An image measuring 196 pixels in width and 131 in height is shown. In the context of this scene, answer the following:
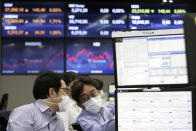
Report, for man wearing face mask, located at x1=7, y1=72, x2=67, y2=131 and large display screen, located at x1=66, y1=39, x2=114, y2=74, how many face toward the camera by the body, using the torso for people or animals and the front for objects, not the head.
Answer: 1

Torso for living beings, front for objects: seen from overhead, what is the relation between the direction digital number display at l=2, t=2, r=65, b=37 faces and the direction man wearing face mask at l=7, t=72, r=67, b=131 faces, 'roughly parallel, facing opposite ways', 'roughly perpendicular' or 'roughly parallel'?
roughly perpendicular

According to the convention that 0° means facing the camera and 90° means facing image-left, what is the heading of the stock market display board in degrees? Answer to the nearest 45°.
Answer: approximately 0°

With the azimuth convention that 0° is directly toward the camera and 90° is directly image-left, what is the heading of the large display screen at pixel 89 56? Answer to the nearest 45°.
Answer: approximately 0°

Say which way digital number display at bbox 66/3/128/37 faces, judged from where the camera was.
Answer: facing the viewer

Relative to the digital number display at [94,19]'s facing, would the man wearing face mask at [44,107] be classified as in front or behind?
in front

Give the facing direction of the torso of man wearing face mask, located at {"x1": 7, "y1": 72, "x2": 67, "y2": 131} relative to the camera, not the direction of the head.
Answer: to the viewer's right

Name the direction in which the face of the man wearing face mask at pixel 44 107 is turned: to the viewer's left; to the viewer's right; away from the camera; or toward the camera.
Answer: to the viewer's right

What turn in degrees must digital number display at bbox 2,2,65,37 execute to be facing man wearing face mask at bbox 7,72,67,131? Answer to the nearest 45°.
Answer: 0° — it already faces them

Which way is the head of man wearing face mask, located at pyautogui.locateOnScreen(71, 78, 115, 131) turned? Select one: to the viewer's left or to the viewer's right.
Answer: to the viewer's right
